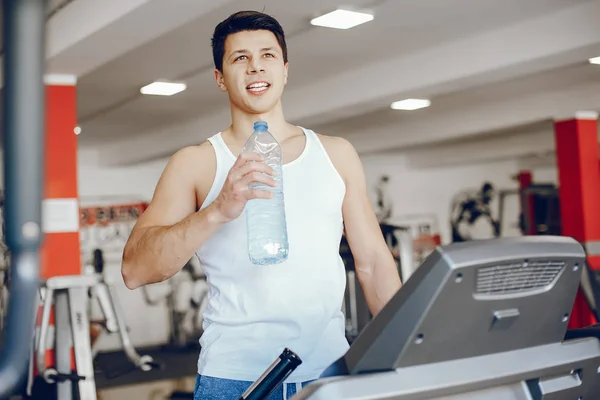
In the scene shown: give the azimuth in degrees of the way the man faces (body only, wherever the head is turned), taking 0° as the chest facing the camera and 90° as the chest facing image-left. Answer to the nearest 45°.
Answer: approximately 0°

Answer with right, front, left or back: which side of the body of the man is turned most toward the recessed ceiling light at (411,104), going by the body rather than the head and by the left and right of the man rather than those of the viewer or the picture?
back

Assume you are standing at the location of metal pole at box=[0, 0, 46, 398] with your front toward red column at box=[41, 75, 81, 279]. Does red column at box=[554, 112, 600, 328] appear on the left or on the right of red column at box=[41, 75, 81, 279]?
right

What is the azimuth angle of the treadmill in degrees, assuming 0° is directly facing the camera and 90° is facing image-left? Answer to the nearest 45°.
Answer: approximately 315°

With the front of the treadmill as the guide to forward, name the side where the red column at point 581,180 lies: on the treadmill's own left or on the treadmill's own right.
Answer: on the treadmill's own left

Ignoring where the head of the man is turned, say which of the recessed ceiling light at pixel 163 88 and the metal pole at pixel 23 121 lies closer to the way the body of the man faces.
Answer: the metal pole
